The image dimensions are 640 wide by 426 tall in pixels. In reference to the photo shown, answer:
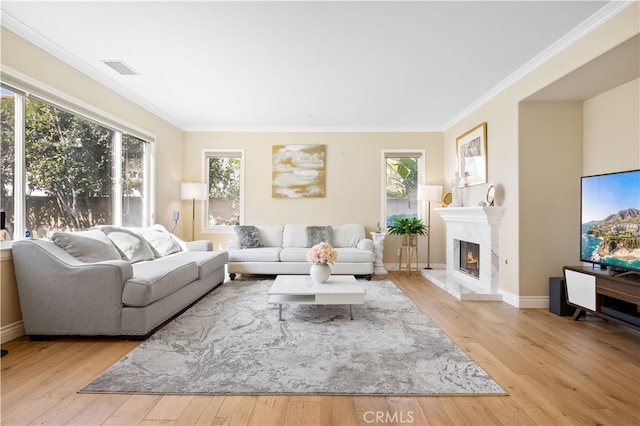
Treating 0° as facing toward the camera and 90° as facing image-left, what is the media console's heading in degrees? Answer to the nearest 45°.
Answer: approximately 45°

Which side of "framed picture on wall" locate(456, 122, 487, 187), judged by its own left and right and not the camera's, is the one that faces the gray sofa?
front

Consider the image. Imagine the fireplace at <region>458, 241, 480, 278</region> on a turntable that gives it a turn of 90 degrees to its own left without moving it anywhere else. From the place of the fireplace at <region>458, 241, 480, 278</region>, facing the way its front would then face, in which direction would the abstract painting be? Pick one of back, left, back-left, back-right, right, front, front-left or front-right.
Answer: back-right

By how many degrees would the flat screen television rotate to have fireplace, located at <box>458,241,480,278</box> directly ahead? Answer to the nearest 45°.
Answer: approximately 90° to its right

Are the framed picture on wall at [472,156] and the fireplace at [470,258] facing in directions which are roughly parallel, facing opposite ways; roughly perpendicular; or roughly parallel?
roughly parallel

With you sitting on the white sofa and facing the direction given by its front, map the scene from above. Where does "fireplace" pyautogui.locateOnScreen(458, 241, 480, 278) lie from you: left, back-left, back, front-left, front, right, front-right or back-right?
left

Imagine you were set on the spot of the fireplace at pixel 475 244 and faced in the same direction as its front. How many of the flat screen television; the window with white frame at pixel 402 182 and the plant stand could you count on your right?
2

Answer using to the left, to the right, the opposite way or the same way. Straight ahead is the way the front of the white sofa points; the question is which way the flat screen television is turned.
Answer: to the right

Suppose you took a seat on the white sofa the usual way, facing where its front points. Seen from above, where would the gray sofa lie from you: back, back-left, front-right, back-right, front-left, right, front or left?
front-right

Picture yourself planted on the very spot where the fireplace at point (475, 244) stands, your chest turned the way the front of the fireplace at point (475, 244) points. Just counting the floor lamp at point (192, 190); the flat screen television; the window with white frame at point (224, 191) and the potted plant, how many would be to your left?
1

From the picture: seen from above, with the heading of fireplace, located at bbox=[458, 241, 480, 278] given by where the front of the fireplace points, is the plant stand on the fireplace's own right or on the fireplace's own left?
on the fireplace's own right

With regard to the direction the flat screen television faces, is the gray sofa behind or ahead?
ahead

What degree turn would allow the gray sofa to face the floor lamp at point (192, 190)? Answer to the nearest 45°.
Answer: approximately 90° to its left

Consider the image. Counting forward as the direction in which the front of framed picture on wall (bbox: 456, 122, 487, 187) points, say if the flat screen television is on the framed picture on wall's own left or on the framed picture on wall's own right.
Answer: on the framed picture on wall's own left

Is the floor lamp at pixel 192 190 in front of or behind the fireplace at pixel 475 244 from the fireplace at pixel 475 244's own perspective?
in front

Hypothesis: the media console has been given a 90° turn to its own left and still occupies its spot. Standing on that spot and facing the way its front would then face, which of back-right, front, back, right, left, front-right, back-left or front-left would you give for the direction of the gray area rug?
right

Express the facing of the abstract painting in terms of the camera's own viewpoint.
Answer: facing the viewer

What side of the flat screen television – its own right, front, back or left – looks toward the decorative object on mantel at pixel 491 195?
right

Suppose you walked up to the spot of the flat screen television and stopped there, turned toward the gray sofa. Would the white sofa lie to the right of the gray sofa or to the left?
right
